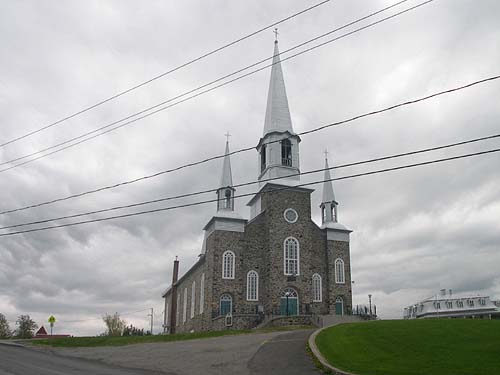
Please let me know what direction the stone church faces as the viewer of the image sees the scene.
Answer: facing the viewer and to the right of the viewer
